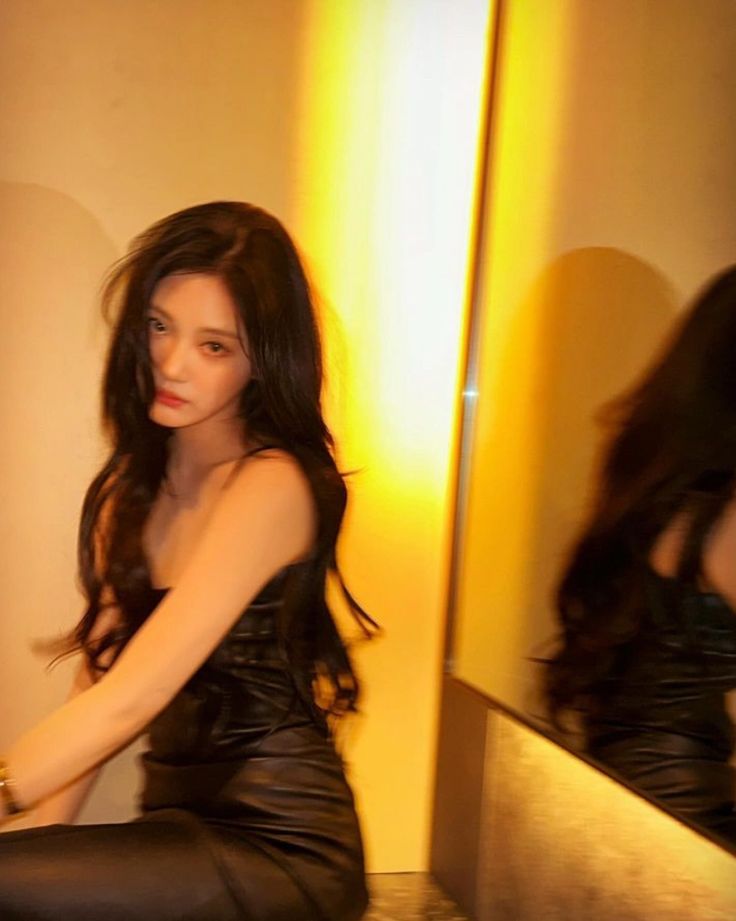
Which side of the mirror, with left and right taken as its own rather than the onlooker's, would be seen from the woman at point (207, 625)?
front

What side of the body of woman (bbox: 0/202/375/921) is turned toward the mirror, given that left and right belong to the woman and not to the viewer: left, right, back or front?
back

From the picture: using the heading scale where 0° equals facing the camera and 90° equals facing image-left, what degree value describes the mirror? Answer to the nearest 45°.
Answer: approximately 45°

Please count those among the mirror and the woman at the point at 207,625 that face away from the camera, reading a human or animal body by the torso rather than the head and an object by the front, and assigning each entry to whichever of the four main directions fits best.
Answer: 0

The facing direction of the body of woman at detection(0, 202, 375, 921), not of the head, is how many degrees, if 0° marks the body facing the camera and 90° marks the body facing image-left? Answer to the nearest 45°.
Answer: approximately 45°
